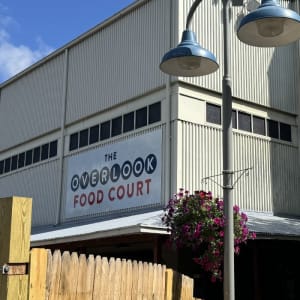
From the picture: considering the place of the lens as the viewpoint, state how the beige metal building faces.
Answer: facing the viewer and to the left of the viewer

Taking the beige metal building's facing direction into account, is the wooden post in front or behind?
in front

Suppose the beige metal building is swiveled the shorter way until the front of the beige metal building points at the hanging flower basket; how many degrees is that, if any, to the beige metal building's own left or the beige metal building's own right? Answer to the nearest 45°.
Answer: approximately 45° to the beige metal building's own left

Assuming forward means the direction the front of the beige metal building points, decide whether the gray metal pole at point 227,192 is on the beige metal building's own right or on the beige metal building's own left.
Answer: on the beige metal building's own left

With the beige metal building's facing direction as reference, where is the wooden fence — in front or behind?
in front

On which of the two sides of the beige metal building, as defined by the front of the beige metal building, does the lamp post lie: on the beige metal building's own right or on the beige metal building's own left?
on the beige metal building's own left
